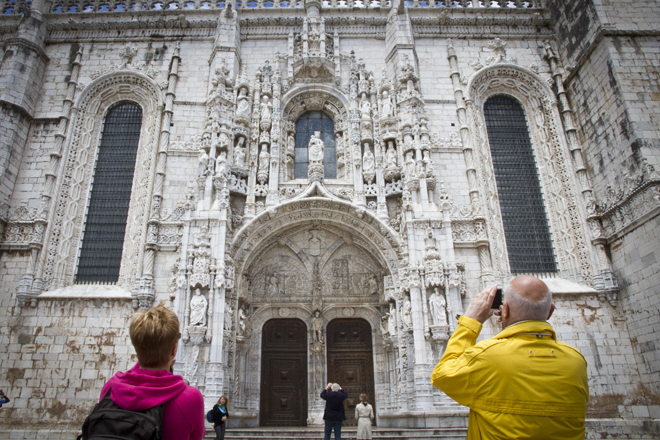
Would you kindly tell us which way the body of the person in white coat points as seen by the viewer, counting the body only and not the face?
away from the camera

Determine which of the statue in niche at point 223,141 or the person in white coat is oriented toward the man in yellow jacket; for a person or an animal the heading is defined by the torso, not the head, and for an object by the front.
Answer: the statue in niche

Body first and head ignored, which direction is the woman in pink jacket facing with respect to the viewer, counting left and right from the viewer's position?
facing away from the viewer and to the right of the viewer

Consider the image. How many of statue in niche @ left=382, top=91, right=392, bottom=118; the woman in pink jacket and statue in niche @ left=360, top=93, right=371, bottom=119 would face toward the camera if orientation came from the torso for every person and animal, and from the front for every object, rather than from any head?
2

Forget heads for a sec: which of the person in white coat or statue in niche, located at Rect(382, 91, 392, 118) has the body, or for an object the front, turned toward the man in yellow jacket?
the statue in niche

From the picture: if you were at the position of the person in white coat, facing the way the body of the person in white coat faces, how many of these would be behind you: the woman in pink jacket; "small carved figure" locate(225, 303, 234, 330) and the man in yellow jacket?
2

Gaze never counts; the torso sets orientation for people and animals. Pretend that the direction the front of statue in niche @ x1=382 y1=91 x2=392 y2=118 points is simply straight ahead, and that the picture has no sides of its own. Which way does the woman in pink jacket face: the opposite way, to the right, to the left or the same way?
the opposite way

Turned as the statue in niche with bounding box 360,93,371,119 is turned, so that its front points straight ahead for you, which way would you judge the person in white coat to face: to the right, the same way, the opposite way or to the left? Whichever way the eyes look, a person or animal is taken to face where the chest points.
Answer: the opposite way
